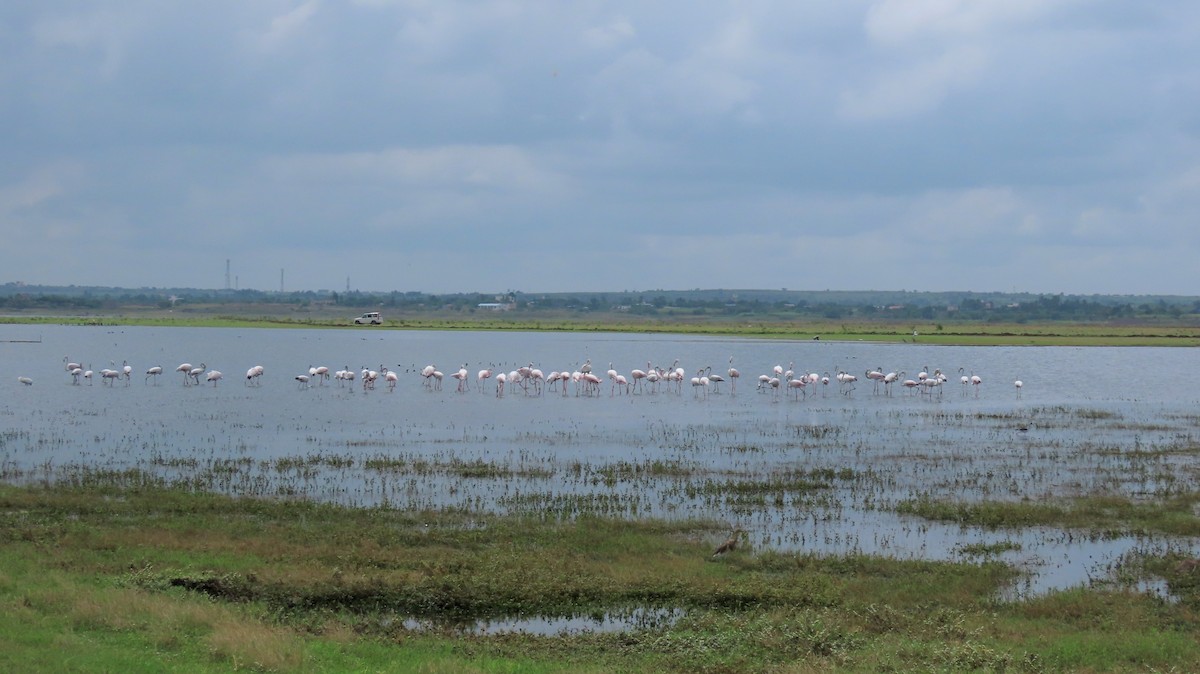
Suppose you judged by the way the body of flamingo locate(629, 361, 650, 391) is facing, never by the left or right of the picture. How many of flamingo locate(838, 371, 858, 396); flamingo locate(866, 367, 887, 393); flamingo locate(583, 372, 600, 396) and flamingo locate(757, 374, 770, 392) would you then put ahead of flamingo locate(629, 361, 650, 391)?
1

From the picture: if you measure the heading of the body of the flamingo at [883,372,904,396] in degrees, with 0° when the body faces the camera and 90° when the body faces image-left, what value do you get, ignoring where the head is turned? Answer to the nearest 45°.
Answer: approximately 270°

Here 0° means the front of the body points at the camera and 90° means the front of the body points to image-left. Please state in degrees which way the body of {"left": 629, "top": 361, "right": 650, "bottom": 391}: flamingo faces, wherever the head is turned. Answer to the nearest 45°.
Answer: approximately 90°
